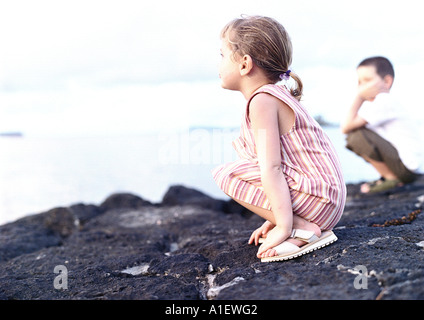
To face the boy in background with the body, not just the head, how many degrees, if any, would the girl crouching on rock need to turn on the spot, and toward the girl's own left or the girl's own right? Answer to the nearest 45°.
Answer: approximately 90° to the girl's own right

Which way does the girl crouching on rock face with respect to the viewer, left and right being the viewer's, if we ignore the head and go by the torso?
facing to the left of the viewer
